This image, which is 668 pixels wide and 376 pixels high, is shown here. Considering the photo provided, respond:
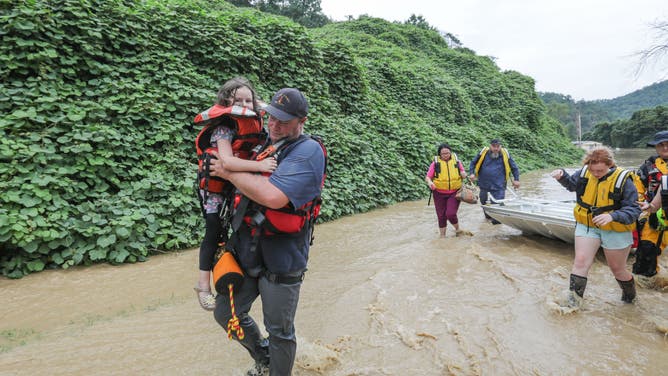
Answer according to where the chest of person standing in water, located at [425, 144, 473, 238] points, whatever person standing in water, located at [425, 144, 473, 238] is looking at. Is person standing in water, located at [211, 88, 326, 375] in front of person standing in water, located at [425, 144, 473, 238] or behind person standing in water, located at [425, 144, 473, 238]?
in front

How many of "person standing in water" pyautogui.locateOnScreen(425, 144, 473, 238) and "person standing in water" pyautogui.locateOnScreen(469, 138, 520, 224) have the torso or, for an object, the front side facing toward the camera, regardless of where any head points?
2

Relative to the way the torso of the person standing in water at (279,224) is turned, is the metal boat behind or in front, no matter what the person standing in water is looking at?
behind

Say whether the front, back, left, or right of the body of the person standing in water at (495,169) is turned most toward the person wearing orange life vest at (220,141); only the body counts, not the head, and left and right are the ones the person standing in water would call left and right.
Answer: front

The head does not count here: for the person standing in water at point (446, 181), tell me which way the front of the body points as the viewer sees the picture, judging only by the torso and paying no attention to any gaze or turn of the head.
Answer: toward the camera

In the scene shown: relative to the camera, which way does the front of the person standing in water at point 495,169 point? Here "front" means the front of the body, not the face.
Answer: toward the camera

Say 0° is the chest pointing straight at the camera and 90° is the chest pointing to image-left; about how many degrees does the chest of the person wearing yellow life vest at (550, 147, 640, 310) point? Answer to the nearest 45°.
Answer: approximately 45°

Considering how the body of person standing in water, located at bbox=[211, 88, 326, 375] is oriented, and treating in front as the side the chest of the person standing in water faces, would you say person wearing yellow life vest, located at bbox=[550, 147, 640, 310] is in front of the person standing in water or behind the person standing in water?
behind

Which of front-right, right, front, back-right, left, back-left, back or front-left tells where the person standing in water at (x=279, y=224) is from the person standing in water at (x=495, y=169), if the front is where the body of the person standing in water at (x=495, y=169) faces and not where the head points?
front

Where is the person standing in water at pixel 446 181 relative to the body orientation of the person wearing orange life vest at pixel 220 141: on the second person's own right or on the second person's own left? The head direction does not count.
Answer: on the second person's own left

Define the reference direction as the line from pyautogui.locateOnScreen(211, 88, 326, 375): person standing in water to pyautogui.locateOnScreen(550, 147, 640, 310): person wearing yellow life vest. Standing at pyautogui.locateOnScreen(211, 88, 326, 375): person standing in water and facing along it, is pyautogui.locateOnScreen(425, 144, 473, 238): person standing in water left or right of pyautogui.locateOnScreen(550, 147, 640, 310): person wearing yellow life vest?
left
